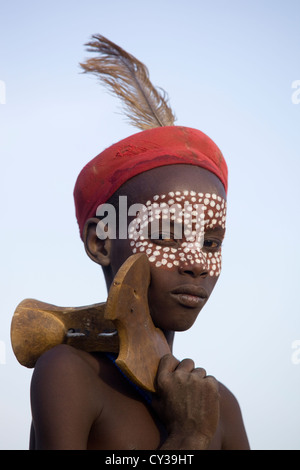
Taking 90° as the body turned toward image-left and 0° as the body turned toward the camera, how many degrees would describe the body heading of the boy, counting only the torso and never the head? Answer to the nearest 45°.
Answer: approximately 315°
